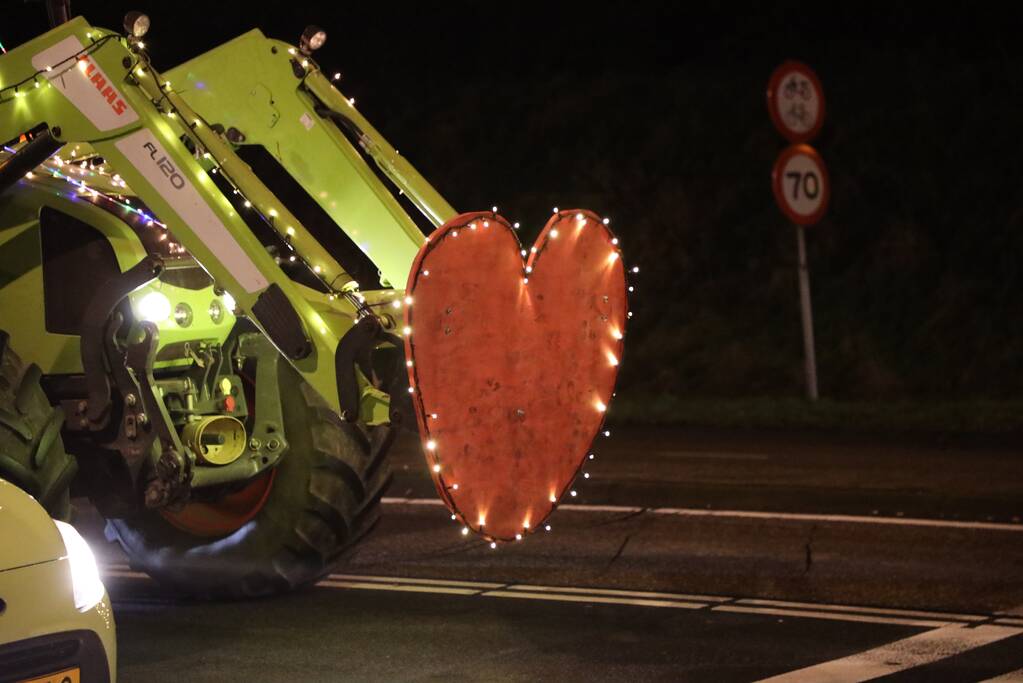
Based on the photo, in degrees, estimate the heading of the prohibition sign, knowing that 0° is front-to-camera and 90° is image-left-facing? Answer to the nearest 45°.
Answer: approximately 315°

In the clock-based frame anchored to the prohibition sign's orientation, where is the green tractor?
The green tractor is roughly at 2 o'clock from the prohibition sign.

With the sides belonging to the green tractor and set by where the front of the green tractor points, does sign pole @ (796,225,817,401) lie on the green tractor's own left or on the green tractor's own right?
on the green tractor's own left

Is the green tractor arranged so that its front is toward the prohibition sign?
no

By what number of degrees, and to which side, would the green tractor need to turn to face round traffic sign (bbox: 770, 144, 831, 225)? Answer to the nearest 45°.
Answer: approximately 90° to its left

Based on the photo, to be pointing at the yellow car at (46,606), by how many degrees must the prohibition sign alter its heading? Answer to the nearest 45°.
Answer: approximately 45° to its right

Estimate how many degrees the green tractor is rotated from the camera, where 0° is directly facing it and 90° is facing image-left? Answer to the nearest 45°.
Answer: approximately 315°

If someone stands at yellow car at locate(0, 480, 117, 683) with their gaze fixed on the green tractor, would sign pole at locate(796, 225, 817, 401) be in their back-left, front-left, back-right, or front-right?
front-right

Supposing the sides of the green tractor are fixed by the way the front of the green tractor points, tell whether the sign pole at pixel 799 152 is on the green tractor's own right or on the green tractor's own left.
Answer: on the green tractor's own left

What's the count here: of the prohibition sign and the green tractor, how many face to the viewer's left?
0
